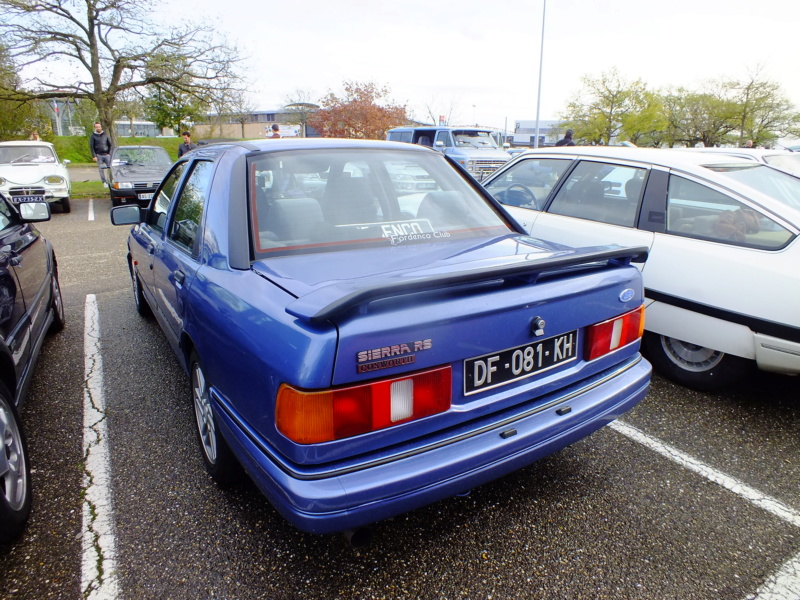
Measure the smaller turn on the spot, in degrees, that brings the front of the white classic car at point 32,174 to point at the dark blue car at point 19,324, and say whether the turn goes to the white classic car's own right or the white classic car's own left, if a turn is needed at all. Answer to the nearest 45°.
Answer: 0° — it already faces it

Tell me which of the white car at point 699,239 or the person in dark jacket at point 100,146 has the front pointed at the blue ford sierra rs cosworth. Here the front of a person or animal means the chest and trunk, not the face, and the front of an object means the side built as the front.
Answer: the person in dark jacket

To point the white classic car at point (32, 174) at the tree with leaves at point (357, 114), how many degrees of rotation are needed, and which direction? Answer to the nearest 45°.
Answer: approximately 135° to its left

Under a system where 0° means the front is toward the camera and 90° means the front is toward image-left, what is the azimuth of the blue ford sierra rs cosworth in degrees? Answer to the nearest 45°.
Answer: approximately 135°

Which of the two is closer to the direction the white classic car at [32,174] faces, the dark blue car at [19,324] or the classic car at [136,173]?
the dark blue car

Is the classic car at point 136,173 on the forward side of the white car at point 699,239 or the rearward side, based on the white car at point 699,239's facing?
on the forward side

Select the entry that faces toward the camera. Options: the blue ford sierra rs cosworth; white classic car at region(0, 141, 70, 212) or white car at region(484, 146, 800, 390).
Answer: the white classic car

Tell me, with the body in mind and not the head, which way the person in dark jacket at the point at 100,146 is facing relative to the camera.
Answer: toward the camera

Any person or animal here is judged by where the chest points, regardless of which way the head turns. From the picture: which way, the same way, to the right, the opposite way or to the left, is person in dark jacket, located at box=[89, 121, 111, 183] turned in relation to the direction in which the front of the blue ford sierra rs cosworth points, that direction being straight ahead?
the opposite way

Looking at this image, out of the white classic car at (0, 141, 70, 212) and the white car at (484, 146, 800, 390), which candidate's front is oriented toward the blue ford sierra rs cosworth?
the white classic car

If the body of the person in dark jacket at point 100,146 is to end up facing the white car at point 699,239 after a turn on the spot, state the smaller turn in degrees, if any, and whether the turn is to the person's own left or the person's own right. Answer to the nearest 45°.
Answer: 0° — they already face it
